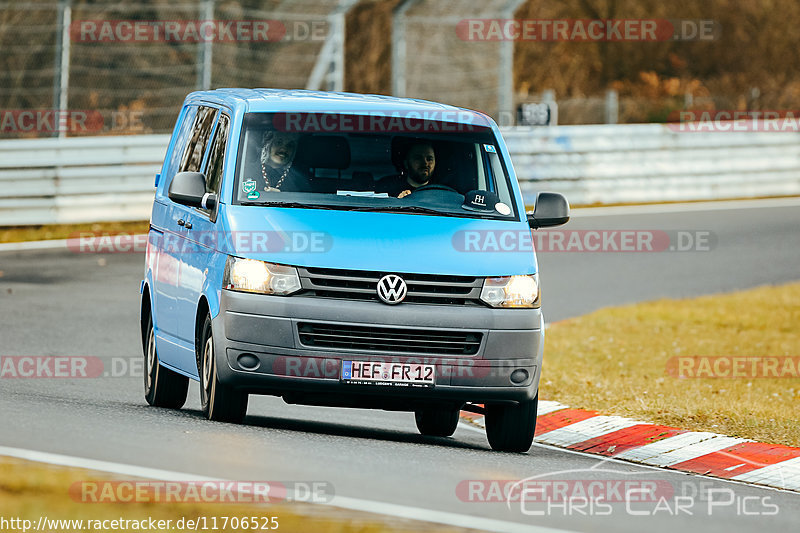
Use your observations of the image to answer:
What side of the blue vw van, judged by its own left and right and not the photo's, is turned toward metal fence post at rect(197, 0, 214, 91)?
back

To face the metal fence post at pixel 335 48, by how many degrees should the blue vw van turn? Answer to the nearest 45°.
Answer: approximately 180°

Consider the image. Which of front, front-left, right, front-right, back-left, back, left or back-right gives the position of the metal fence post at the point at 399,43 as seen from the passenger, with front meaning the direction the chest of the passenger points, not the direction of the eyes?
back

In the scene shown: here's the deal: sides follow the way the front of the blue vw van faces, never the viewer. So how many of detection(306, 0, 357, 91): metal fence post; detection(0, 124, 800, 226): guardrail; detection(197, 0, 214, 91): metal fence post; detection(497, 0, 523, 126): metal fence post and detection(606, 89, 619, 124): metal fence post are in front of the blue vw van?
0

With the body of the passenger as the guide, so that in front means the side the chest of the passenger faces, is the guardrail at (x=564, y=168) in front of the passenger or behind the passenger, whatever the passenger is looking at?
behind

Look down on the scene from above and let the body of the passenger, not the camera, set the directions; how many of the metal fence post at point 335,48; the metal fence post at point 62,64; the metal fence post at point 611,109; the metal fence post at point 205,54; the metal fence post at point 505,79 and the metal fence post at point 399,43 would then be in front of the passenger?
0

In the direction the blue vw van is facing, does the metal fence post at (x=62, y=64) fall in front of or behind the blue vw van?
behind

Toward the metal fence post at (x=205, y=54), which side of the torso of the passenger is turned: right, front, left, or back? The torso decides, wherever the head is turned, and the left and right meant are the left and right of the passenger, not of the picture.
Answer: back

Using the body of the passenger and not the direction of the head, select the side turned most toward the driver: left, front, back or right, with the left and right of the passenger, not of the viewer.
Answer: left

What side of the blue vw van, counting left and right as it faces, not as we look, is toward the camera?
front

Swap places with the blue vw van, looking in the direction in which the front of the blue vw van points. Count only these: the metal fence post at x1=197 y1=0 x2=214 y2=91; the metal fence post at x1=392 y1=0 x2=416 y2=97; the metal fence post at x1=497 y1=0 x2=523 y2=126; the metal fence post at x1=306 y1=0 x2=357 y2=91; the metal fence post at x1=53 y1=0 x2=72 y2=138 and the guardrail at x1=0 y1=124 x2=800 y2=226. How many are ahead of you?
0

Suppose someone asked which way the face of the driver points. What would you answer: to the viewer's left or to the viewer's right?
to the viewer's right

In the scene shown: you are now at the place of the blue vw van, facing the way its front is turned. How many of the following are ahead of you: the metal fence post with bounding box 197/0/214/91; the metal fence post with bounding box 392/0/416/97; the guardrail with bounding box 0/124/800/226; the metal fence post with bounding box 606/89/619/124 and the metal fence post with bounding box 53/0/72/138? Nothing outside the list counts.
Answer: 0

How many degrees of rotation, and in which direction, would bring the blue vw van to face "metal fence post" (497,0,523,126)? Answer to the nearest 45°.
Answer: approximately 180°

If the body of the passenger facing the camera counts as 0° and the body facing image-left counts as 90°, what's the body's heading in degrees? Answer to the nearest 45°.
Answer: approximately 0°

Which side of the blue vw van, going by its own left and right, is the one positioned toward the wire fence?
back

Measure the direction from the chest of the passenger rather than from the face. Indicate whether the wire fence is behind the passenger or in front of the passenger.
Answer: behind

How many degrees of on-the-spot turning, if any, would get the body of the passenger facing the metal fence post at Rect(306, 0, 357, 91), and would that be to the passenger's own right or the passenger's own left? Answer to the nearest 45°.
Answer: approximately 180°
